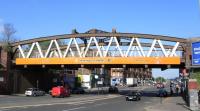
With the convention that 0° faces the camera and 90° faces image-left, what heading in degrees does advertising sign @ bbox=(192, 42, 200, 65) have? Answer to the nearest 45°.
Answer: approximately 0°
